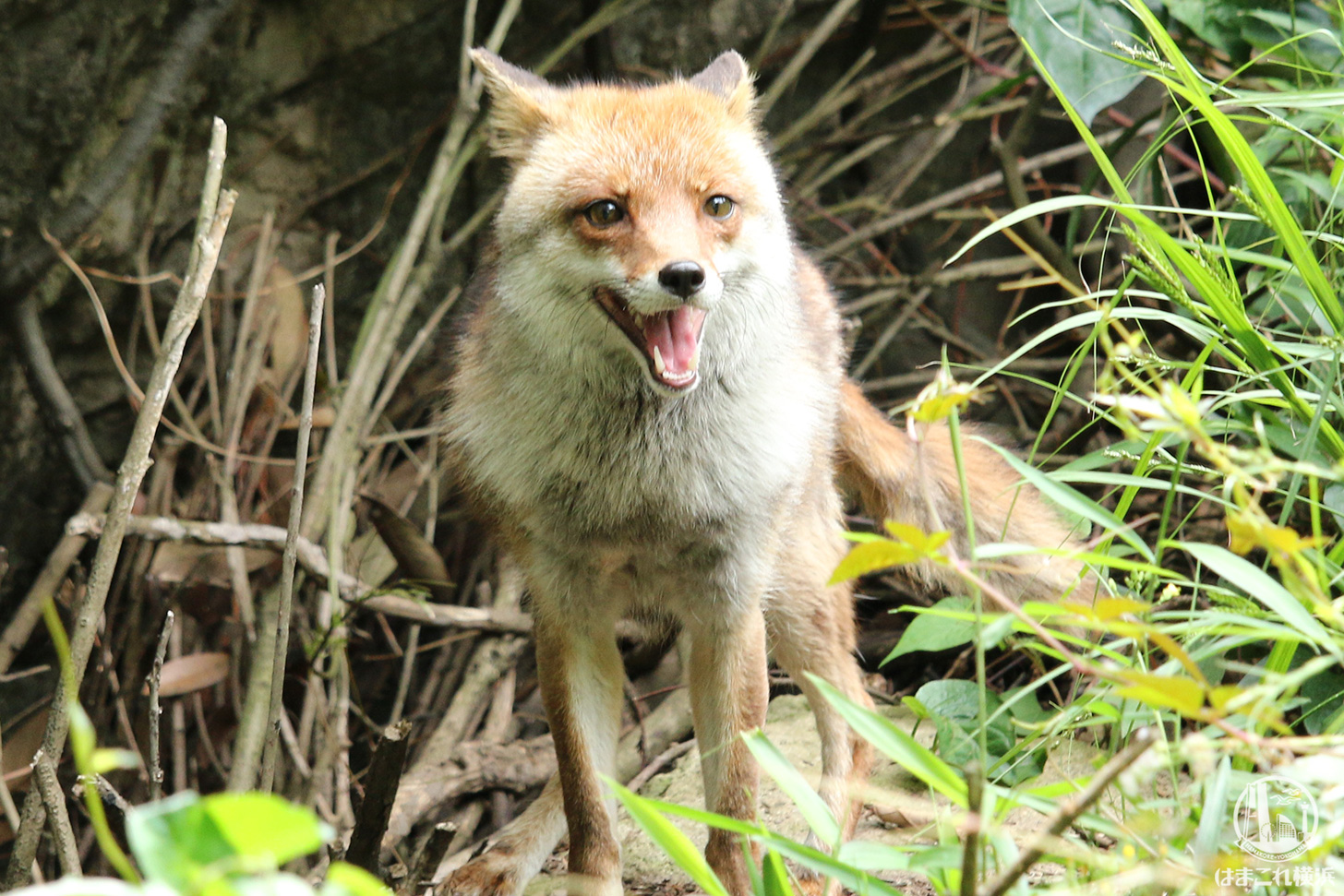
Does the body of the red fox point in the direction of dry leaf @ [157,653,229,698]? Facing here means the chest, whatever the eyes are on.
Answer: no

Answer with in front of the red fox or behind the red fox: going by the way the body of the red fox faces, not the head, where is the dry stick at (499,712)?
behind

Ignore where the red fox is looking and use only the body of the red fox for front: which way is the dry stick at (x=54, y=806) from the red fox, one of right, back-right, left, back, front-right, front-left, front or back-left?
front-right

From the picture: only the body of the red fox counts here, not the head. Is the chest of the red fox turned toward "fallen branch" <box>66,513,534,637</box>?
no

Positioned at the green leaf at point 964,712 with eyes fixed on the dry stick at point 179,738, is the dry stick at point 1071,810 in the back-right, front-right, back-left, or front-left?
back-left

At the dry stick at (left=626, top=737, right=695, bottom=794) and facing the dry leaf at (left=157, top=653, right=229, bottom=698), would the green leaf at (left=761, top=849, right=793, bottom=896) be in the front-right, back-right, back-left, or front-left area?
back-left

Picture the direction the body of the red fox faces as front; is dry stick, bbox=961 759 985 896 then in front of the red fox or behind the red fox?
in front

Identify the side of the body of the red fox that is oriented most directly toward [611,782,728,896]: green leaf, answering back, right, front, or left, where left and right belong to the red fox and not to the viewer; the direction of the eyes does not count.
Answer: front

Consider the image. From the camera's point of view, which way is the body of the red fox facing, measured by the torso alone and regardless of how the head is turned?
toward the camera
